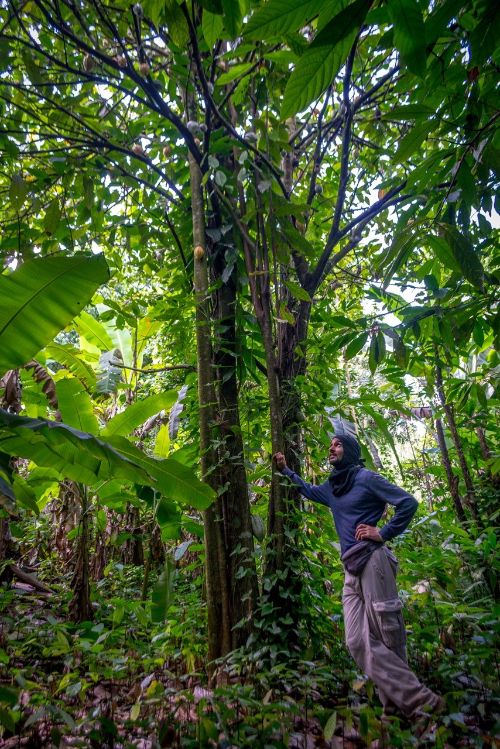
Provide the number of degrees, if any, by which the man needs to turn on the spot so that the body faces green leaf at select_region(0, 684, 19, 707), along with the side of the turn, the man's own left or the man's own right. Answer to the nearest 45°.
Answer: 0° — they already face it

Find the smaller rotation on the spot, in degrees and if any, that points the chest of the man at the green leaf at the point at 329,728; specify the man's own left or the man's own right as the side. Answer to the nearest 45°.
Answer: approximately 45° to the man's own left

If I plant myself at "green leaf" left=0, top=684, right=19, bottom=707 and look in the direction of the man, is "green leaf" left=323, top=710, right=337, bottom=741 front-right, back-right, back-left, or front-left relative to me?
front-right

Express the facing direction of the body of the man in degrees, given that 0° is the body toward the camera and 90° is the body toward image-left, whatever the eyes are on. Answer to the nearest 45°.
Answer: approximately 45°
